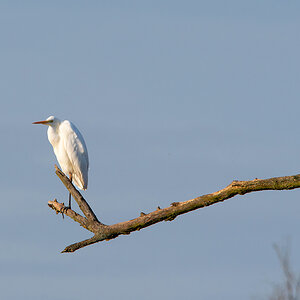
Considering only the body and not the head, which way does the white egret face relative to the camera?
to the viewer's left
